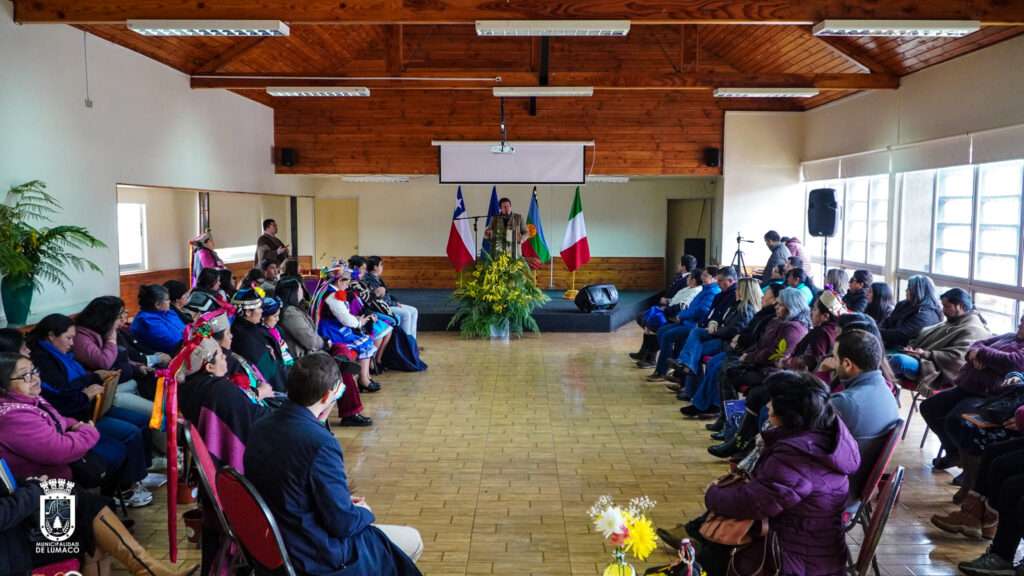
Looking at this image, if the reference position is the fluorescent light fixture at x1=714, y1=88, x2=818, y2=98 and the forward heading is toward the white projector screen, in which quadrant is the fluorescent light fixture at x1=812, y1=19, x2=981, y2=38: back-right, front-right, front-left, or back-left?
back-left

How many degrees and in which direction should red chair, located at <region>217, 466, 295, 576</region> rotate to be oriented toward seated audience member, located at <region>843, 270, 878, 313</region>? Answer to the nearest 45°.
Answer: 0° — it already faces them

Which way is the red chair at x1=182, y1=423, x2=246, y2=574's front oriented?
to the viewer's right

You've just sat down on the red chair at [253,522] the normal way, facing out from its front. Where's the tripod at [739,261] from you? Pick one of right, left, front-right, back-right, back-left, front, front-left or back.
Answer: front

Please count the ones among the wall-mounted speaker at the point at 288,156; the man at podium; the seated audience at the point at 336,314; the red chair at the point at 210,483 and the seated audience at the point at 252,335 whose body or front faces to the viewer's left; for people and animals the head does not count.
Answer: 0

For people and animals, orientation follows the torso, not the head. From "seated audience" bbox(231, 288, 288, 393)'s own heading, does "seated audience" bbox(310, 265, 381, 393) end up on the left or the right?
on their left

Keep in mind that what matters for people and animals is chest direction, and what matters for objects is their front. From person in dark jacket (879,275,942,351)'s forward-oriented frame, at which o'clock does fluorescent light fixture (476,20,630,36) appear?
The fluorescent light fixture is roughly at 11 o'clock from the person in dark jacket.

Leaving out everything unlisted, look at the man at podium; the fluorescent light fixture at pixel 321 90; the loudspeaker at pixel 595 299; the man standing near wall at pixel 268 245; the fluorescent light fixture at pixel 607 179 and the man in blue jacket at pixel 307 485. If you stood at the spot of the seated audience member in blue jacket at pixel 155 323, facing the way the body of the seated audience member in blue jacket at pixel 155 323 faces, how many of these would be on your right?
1

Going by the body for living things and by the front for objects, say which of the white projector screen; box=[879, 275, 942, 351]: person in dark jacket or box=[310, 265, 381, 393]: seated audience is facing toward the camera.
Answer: the white projector screen

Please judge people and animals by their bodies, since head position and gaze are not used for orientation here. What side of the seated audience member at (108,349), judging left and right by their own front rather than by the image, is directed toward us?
right

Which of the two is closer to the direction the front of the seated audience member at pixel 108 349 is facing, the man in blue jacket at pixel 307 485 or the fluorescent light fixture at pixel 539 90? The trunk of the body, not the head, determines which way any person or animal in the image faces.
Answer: the fluorescent light fixture

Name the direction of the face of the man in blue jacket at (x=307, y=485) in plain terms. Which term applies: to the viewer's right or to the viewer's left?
to the viewer's right

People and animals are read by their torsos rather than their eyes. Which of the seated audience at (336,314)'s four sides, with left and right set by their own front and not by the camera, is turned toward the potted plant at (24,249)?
back

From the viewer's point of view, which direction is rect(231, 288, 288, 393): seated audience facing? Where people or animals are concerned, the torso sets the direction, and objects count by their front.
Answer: to the viewer's right

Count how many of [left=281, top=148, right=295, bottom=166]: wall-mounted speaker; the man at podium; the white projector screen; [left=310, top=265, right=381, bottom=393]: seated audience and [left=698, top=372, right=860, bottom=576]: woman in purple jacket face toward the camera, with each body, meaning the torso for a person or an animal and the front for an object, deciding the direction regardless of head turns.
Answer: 3

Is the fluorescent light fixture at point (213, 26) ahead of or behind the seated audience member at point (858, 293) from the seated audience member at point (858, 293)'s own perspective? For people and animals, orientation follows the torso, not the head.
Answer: ahead

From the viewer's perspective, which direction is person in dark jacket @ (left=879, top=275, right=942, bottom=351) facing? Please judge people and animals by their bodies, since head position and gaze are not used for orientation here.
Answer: to the viewer's left

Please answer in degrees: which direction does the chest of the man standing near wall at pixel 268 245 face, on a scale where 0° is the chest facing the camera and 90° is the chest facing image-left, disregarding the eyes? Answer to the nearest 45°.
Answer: approximately 315°

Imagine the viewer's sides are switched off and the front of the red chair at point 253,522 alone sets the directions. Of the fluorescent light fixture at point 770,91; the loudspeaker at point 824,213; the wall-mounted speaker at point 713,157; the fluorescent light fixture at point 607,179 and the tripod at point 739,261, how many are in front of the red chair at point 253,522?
5

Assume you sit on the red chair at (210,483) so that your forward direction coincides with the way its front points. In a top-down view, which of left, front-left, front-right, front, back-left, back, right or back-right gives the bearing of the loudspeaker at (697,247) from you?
front-left

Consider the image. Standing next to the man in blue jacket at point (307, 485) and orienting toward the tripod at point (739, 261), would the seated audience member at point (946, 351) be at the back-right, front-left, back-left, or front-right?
front-right

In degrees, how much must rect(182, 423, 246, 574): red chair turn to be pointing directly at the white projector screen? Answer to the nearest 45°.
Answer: approximately 45° to its left

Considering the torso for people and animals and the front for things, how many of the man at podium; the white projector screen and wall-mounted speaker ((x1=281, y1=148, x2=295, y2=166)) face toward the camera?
3

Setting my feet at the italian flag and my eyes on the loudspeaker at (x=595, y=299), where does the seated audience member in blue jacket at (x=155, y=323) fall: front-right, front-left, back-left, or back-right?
front-right
